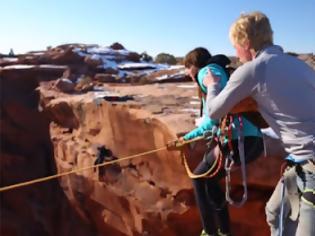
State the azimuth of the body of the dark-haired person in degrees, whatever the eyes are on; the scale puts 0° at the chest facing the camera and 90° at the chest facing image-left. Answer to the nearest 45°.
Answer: approximately 90°

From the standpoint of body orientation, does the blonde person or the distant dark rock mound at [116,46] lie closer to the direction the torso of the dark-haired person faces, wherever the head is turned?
the distant dark rock mound

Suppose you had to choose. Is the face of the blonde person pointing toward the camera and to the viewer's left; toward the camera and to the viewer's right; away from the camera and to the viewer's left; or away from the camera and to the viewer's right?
away from the camera and to the viewer's left

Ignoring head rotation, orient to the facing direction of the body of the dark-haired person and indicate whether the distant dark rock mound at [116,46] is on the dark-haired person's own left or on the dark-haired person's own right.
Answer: on the dark-haired person's own right
